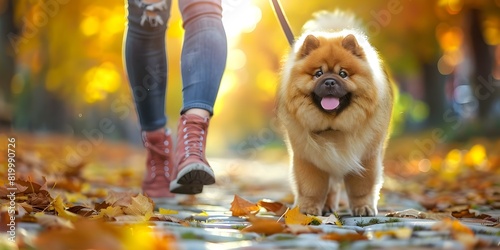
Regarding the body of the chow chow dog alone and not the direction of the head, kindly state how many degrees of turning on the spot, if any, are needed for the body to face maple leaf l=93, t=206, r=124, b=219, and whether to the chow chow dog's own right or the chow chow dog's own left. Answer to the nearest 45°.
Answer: approximately 45° to the chow chow dog's own right

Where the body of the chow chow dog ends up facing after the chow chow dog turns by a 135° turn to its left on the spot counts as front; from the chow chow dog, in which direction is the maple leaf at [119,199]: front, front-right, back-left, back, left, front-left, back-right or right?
back-left

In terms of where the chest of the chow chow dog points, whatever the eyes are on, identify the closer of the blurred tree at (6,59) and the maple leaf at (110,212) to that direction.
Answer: the maple leaf

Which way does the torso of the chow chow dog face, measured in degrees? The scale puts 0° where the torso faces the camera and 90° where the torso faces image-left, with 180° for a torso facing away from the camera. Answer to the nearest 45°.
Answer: approximately 0°

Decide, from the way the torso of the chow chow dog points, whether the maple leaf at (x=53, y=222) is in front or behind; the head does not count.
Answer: in front

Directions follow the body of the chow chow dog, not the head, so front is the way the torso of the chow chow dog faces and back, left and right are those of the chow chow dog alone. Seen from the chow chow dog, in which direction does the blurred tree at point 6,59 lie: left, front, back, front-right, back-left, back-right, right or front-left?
back-right

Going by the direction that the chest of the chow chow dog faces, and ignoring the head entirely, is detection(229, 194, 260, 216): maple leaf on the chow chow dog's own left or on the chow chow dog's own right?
on the chow chow dog's own right

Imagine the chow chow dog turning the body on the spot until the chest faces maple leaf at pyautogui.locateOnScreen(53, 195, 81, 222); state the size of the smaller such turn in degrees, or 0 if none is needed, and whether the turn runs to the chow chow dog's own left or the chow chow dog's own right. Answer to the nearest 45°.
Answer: approximately 45° to the chow chow dog's own right

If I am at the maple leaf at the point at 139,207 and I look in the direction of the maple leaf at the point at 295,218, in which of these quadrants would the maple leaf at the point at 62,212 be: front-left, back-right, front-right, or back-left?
back-right
